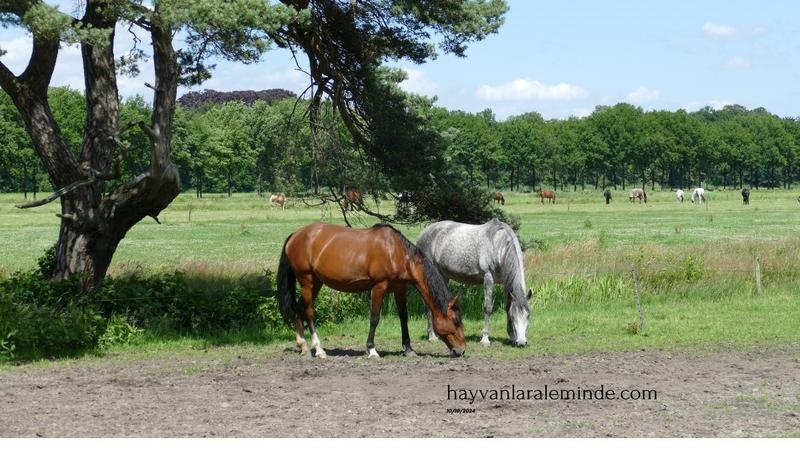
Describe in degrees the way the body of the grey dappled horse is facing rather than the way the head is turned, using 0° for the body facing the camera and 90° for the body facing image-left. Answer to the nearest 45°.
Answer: approximately 315°

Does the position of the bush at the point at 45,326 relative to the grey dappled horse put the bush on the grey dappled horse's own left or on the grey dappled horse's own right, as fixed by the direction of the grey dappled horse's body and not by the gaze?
on the grey dappled horse's own right

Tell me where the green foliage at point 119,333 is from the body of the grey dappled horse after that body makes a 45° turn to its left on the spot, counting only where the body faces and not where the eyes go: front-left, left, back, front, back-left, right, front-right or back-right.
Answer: back

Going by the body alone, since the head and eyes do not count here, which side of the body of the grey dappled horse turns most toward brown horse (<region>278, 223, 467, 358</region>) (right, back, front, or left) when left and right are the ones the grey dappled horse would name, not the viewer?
right

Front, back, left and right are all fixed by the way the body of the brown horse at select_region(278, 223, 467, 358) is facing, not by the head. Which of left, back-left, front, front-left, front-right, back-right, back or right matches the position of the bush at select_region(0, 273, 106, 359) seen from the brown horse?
back

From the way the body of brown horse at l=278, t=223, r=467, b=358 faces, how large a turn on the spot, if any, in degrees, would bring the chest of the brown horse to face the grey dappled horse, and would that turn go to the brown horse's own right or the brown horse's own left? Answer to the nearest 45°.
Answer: approximately 45° to the brown horse's own left

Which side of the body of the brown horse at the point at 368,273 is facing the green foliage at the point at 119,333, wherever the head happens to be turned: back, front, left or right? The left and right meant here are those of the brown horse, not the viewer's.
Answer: back

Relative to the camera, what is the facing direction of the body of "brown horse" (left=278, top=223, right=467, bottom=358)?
to the viewer's right
